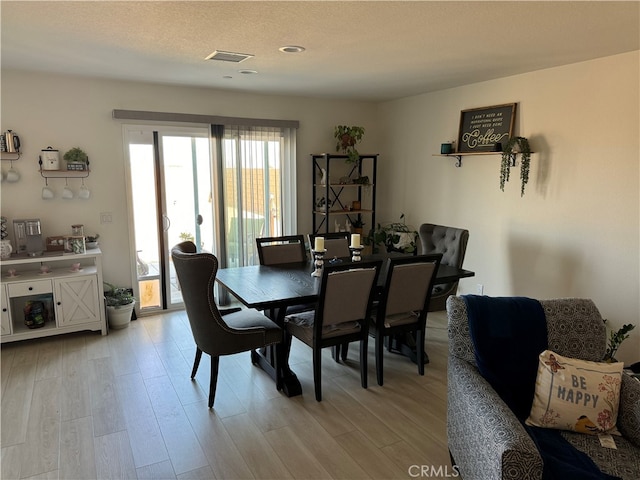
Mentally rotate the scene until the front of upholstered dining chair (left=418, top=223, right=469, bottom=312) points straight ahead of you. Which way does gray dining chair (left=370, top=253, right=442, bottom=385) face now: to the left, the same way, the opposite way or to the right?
to the right

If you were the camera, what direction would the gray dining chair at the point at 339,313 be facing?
facing away from the viewer and to the left of the viewer

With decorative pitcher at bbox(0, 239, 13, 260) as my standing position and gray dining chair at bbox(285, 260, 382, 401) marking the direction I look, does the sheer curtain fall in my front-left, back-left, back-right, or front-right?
front-left

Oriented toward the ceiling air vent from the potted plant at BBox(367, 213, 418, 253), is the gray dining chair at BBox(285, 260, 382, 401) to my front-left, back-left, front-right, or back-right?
front-left

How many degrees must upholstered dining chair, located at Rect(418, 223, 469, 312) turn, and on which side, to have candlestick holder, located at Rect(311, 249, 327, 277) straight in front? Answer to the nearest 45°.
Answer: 0° — it already faces it

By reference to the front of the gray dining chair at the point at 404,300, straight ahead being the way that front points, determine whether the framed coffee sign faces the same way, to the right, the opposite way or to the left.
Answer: to the left

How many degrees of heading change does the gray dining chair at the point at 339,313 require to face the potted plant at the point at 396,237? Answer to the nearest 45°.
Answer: approximately 45° to its right

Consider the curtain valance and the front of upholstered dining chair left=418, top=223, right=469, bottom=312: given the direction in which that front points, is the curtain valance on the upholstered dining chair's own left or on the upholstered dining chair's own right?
on the upholstered dining chair's own right

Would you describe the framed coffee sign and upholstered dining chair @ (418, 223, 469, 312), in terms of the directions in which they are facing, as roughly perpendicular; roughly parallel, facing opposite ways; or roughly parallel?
roughly parallel

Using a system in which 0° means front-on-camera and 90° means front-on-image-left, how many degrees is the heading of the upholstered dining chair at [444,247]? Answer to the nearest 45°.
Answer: approximately 45°

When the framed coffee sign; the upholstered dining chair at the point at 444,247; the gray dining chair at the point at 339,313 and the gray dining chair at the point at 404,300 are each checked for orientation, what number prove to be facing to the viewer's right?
0

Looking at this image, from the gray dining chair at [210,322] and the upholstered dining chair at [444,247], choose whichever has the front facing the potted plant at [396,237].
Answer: the gray dining chair

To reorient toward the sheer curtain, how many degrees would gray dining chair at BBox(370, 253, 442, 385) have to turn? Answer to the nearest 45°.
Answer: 0° — it already faces it

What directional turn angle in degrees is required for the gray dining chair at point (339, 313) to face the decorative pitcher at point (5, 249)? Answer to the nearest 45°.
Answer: approximately 45° to its left

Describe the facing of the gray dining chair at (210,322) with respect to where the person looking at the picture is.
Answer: facing away from the viewer and to the right of the viewer

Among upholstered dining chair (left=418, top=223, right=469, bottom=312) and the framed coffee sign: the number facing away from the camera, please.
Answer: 0

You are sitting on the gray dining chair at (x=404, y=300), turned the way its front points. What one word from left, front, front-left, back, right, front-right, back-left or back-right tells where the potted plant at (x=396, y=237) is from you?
front-right

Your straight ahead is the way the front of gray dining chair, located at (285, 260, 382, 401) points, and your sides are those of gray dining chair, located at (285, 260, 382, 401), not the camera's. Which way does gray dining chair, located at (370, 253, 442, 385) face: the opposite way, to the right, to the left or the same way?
the same way

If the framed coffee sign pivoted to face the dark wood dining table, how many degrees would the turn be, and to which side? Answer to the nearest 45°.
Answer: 0° — it already faces it

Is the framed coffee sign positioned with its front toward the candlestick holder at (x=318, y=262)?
yes
